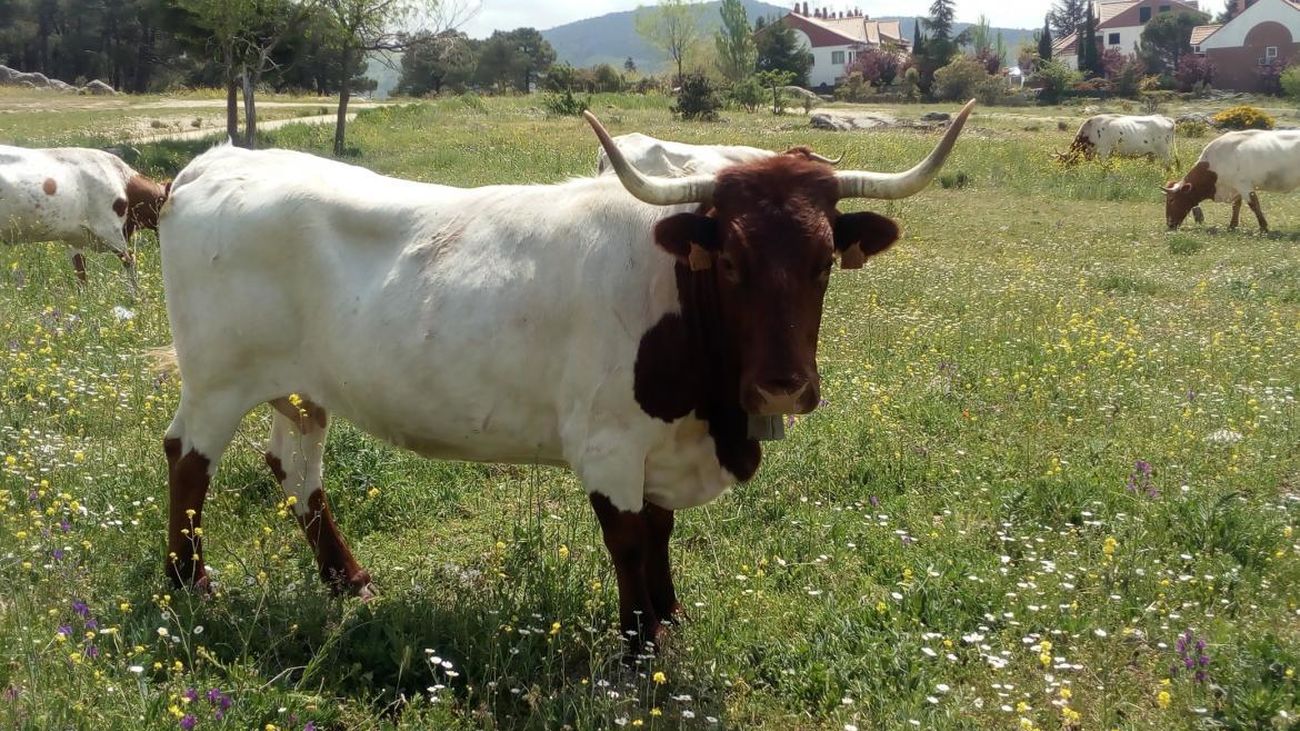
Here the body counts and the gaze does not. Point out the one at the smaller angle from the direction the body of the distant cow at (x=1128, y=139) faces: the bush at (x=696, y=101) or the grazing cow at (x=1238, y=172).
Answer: the bush

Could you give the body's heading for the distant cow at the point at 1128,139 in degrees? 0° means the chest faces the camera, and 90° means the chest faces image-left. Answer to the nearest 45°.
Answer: approximately 90°

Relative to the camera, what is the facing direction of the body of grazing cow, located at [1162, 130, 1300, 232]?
to the viewer's left

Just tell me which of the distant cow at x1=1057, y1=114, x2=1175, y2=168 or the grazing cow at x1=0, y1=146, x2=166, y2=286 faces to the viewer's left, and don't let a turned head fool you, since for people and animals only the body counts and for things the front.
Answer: the distant cow

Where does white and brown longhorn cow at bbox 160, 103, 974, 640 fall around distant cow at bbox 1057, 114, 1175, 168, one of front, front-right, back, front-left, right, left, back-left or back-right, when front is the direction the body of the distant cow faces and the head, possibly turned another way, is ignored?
left

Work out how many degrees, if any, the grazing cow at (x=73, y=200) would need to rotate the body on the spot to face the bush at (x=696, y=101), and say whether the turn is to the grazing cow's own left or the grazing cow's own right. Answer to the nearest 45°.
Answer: approximately 45° to the grazing cow's own left

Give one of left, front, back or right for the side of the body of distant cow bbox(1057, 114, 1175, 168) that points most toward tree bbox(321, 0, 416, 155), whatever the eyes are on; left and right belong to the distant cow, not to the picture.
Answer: front

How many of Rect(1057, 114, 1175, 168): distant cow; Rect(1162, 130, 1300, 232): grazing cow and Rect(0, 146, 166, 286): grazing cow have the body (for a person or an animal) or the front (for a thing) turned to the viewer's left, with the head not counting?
2

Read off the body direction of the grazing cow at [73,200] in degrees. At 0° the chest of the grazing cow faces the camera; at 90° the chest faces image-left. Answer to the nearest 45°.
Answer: approximately 270°

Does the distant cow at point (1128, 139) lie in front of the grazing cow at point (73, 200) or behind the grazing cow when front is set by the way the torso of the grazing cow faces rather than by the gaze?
in front
